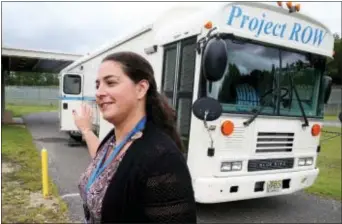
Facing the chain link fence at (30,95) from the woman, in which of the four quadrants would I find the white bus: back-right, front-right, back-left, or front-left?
front-right

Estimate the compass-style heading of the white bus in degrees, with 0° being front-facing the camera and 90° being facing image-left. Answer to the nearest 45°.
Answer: approximately 315°

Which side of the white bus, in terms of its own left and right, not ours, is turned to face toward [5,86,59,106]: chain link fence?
back

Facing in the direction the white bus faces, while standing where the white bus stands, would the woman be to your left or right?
on your right

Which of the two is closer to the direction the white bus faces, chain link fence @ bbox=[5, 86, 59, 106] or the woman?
the woman

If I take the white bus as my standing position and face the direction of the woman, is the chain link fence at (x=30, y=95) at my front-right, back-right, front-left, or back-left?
back-right

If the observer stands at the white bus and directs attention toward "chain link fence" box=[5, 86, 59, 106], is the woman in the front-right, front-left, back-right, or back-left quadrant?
back-left
